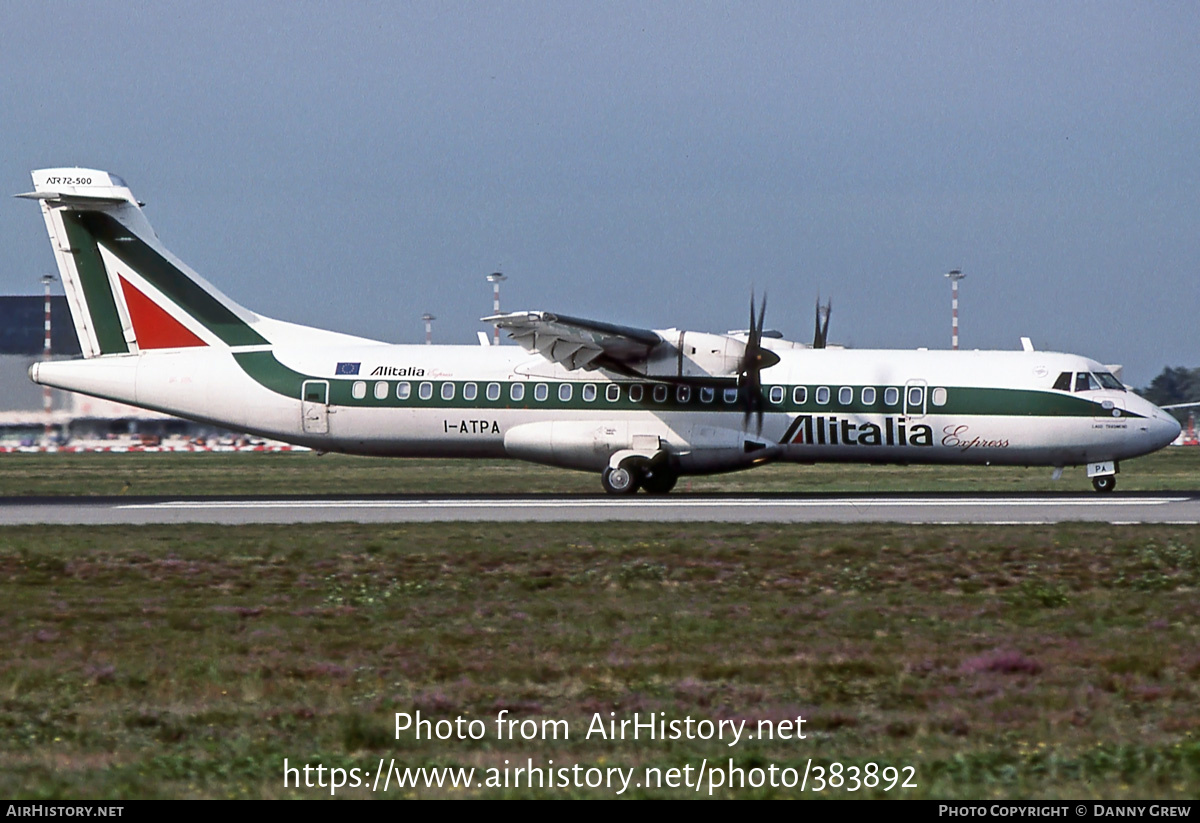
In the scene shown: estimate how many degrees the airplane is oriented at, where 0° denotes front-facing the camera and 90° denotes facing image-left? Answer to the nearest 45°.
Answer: approximately 270°
